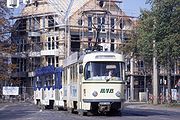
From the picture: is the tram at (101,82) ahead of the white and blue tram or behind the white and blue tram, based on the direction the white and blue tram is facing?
ahead

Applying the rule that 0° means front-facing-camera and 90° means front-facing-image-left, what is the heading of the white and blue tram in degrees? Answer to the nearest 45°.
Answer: approximately 315°
